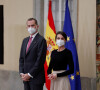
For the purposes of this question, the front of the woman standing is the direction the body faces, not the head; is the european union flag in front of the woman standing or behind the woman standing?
behind

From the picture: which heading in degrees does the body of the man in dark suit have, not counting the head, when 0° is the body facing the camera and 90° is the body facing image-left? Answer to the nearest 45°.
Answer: approximately 45°

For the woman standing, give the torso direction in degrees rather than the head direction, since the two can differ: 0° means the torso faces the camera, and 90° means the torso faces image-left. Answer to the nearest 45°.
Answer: approximately 45°

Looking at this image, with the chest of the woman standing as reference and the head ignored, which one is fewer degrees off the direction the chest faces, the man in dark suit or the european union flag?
the man in dark suit

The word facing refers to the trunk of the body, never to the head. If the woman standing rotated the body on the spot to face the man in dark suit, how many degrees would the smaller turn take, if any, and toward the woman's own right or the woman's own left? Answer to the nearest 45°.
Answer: approximately 45° to the woman's own right

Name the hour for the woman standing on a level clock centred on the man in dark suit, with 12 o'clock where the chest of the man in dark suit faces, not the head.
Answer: The woman standing is roughly at 8 o'clock from the man in dark suit.
